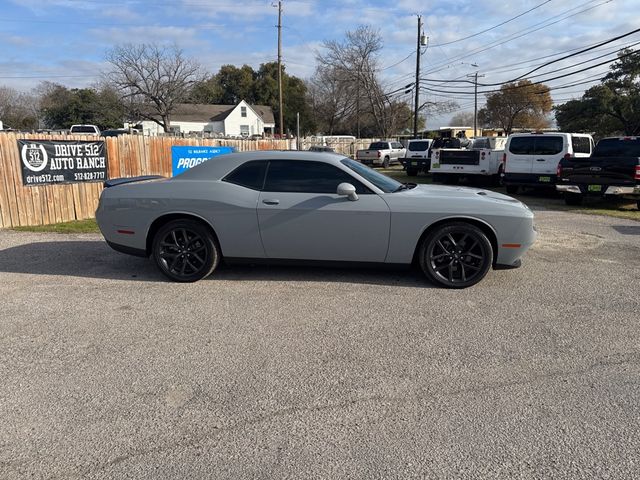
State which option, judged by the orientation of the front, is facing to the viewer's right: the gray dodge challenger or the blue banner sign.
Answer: the gray dodge challenger

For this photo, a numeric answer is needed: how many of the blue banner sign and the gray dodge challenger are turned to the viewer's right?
1

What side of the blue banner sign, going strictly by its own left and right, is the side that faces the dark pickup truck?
left

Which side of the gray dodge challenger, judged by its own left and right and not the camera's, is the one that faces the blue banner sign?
left

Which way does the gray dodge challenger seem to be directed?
to the viewer's right

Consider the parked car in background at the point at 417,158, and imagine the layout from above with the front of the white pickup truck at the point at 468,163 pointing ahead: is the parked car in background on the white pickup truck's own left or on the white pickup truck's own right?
on the white pickup truck's own left

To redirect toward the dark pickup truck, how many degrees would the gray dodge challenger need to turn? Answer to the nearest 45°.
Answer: approximately 45° to its left

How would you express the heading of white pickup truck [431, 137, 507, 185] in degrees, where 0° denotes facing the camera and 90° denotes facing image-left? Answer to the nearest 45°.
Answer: approximately 225°

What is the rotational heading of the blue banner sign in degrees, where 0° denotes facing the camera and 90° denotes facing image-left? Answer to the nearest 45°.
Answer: approximately 0°

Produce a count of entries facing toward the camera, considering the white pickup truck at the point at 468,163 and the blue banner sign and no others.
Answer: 1

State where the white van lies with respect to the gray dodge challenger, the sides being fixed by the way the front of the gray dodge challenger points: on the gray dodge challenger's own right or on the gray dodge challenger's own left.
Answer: on the gray dodge challenger's own left
